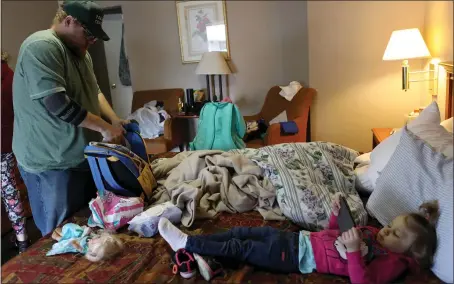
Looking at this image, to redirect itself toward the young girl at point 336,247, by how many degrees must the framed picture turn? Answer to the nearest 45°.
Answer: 0° — it already faces them

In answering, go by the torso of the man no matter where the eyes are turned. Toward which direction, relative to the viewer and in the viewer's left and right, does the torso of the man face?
facing to the right of the viewer

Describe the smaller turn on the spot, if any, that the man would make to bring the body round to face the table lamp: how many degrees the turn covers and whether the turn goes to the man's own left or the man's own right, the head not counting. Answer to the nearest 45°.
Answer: approximately 45° to the man's own left

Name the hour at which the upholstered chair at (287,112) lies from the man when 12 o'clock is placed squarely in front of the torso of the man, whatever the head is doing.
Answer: The upholstered chair is roughly at 11 o'clock from the man.

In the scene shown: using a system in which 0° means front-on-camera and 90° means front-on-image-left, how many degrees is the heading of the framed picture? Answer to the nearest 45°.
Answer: approximately 0°

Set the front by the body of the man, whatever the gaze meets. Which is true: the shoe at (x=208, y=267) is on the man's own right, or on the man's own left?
on the man's own right

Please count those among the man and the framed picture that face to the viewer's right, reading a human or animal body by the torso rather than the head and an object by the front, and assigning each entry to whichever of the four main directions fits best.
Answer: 1

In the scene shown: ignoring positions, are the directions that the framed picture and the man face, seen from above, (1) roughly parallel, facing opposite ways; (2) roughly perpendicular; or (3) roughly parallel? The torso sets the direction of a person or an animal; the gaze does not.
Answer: roughly perpendicular
